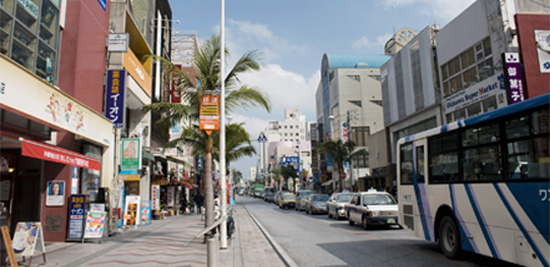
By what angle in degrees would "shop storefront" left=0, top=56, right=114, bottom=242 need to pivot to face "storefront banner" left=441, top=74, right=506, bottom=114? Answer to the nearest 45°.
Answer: approximately 45° to its left

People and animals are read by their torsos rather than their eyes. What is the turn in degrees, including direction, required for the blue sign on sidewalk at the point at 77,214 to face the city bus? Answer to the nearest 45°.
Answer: approximately 45° to its left

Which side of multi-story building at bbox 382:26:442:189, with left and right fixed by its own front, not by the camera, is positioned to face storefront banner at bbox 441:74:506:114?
left

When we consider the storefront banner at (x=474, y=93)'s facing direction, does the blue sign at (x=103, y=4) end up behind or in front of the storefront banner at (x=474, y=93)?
in front

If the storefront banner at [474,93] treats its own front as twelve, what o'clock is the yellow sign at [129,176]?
The yellow sign is roughly at 12 o'clock from the storefront banner.

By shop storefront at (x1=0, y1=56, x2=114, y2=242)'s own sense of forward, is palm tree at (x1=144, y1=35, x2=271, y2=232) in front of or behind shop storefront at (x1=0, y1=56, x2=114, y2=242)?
in front

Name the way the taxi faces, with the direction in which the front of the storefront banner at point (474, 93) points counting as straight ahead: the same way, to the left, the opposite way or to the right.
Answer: to the left

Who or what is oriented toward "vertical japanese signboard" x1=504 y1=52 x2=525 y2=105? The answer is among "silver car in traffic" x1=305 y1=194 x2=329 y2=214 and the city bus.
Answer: the silver car in traffic

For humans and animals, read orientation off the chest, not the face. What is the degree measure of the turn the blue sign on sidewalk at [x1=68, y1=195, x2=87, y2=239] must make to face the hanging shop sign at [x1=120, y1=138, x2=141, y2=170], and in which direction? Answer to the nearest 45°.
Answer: approximately 135° to its left

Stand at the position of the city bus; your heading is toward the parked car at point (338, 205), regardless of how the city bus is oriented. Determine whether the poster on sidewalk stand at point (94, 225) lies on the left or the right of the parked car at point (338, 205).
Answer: left
